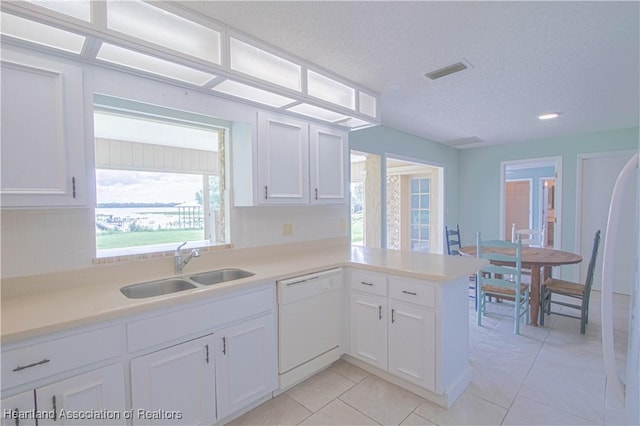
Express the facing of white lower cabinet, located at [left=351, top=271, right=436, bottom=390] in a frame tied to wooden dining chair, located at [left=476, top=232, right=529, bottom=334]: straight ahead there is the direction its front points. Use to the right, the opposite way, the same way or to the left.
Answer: the opposite way

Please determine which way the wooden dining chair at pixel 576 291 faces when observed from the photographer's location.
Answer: facing to the left of the viewer

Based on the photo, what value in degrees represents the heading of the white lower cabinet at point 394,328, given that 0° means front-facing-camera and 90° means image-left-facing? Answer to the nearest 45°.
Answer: approximately 45°

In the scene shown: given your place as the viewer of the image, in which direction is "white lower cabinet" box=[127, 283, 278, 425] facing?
facing the viewer and to the right of the viewer

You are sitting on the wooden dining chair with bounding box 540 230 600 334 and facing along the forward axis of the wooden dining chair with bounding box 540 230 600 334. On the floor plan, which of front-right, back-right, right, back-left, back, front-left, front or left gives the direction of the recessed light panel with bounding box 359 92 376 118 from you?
front-left

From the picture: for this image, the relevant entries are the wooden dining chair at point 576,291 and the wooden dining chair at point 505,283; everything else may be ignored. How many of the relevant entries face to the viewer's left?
1

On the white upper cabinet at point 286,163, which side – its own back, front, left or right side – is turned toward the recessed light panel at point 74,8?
right
